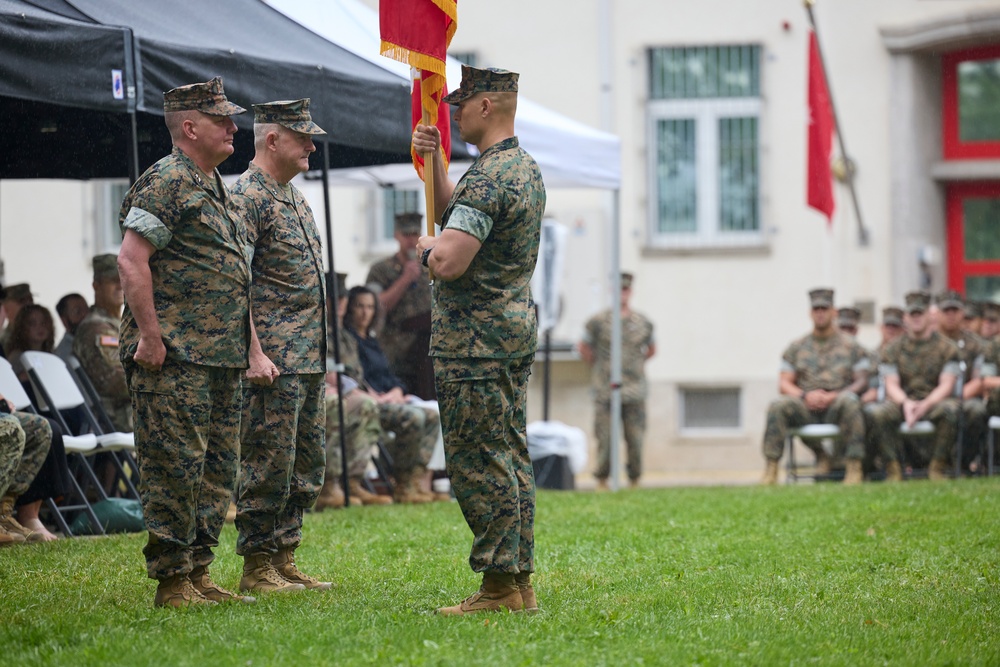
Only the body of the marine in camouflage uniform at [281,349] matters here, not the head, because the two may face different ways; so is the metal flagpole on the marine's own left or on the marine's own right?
on the marine's own left

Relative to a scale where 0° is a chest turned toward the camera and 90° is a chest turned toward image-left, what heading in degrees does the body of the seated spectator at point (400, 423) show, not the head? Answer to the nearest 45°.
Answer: approximately 315°

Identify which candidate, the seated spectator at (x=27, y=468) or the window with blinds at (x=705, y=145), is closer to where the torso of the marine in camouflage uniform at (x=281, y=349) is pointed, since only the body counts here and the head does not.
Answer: the window with blinds

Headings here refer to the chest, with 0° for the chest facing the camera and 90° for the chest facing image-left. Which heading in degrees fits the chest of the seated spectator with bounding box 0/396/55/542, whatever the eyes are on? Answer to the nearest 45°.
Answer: approximately 270°

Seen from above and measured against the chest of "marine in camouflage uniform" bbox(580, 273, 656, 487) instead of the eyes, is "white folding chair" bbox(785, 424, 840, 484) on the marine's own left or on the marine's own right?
on the marine's own left

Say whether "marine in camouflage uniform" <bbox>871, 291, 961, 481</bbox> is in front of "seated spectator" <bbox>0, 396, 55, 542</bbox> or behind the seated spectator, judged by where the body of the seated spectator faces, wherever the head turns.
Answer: in front

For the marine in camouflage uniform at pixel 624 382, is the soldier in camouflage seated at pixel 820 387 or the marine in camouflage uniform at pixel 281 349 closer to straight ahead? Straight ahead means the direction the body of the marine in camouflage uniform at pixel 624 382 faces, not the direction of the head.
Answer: the marine in camouflage uniform

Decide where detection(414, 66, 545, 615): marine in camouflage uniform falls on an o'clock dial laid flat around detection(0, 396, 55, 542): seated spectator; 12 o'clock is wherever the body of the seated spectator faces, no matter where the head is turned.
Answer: The marine in camouflage uniform is roughly at 2 o'clock from the seated spectator.

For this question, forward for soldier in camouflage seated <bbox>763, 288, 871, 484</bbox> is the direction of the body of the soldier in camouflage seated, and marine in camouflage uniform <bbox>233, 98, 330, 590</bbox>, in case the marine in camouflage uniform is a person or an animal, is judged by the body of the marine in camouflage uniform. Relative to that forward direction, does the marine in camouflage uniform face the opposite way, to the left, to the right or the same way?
to the left

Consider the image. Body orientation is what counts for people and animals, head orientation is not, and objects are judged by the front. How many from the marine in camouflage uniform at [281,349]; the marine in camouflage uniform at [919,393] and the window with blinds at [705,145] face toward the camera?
2

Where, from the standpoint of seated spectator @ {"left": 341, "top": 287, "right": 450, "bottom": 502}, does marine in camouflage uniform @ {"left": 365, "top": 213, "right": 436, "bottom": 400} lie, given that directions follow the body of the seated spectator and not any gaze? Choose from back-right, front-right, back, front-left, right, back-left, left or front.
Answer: back-left

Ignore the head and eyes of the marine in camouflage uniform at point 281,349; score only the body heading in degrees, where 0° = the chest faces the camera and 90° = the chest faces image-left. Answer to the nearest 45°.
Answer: approximately 270°

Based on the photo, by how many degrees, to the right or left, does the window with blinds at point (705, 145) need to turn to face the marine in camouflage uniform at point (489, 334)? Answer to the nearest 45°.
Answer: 0° — it already faces them
